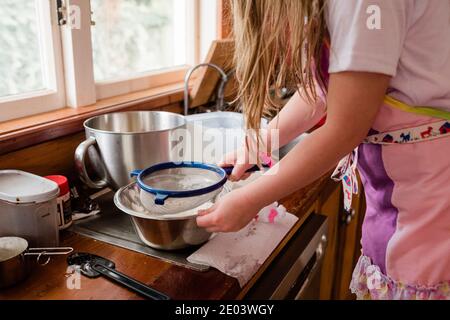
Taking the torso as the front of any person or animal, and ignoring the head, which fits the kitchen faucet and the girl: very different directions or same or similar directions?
very different directions

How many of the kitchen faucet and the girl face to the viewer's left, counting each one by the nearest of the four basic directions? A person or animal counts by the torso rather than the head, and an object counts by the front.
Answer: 1

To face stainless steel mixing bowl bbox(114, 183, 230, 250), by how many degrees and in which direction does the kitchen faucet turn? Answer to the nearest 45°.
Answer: approximately 90° to its right

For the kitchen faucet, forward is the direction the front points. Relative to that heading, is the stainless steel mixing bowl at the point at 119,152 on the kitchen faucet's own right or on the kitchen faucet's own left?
on the kitchen faucet's own right

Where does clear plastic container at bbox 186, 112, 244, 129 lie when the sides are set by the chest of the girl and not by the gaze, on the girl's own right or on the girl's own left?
on the girl's own right

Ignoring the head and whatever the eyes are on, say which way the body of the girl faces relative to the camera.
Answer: to the viewer's left
